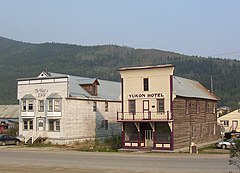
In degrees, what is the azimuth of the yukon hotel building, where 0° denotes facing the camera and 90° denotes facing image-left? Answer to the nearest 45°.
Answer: approximately 45°
